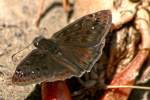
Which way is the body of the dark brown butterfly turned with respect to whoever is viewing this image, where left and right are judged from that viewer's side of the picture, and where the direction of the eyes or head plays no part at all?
facing away from the viewer and to the left of the viewer
